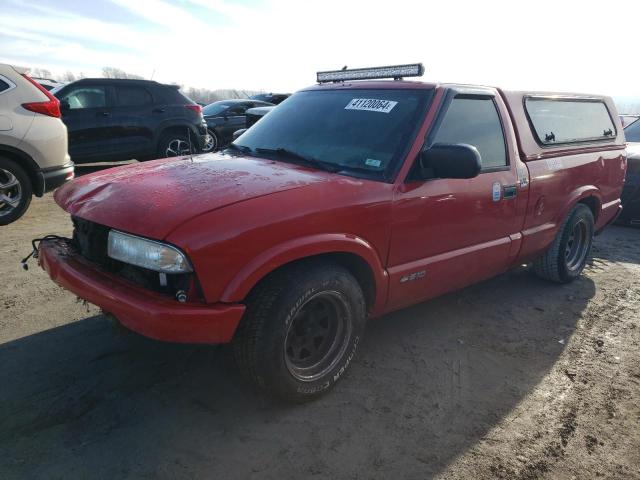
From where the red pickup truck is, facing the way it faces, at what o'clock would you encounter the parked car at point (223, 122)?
The parked car is roughly at 4 o'clock from the red pickup truck.

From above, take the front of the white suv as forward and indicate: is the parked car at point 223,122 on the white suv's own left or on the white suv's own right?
on the white suv's own right

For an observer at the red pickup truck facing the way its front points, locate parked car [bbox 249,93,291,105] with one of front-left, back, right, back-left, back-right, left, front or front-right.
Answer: back-right

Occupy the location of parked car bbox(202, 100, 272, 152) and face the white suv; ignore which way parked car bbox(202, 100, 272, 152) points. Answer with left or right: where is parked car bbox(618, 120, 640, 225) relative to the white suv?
left

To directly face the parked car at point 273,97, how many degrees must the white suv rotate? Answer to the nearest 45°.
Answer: approximately 135° to its right

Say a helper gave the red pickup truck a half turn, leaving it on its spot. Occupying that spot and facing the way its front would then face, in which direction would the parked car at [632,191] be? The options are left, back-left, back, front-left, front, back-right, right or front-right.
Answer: front

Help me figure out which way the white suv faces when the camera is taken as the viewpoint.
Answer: facing to the left of the viewer

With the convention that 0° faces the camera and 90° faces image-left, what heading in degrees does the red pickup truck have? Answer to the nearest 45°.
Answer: approximately 45°
